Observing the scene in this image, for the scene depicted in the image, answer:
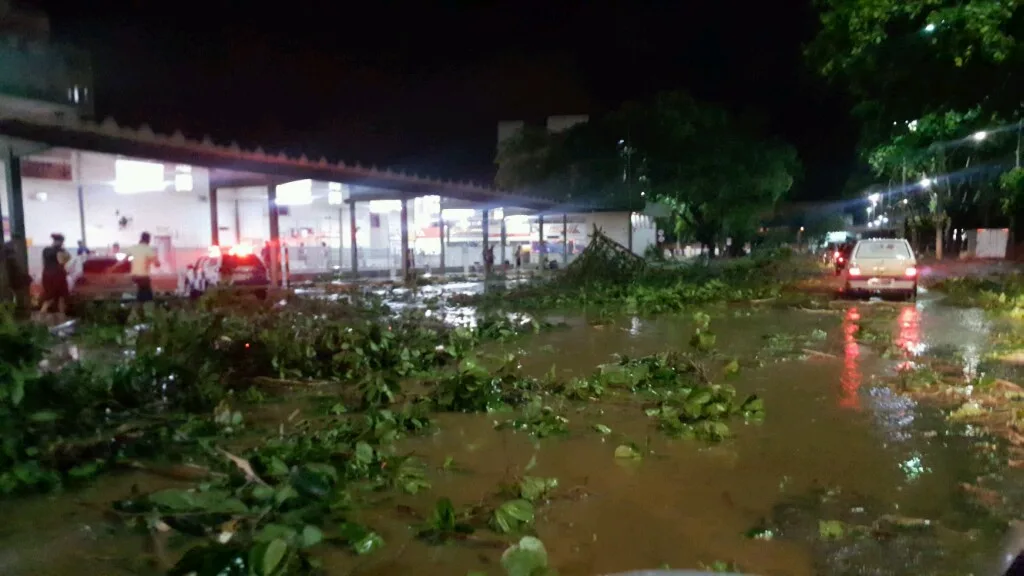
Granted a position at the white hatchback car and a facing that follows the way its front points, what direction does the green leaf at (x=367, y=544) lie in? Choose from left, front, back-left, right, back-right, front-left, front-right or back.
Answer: back

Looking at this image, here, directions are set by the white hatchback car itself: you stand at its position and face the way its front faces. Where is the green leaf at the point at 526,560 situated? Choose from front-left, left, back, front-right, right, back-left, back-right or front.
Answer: back

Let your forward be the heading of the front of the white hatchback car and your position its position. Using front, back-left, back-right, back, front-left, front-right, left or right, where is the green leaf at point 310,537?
back

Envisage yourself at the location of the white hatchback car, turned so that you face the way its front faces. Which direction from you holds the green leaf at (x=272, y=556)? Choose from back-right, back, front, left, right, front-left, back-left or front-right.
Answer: back

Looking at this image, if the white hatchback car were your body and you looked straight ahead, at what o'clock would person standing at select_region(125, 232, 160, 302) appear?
The person standing is roughly at 8 o'clock from the white hatchback car.

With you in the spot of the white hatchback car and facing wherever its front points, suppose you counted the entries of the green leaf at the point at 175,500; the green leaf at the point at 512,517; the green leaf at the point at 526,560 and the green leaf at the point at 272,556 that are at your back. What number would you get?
4

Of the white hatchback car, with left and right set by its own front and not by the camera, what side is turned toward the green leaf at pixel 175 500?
back

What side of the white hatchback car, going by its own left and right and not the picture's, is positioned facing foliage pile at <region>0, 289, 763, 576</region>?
back

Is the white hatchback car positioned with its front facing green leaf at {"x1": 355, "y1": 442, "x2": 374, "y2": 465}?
no

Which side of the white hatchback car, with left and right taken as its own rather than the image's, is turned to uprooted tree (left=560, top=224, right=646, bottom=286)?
left

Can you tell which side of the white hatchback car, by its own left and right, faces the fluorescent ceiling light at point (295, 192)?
left

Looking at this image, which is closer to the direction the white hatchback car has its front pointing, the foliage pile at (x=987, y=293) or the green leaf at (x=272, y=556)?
the foliage pile

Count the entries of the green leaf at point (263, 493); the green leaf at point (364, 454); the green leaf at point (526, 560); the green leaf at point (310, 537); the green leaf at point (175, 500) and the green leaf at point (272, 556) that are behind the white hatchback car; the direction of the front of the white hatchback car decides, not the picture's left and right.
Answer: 6

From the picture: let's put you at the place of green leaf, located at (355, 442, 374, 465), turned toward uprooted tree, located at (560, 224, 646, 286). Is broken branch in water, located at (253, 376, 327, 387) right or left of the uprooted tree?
left

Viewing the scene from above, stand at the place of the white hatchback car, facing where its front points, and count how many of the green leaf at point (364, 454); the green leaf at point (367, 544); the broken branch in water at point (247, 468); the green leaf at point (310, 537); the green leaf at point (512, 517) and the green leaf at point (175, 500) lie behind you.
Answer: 6

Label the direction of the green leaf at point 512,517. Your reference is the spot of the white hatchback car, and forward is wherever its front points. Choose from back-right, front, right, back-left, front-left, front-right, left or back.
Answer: back

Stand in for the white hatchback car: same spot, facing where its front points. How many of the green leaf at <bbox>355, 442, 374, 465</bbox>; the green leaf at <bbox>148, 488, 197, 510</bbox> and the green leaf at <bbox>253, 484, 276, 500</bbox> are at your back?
3

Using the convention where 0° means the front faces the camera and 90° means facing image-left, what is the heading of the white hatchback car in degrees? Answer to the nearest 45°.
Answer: approximately 180°
